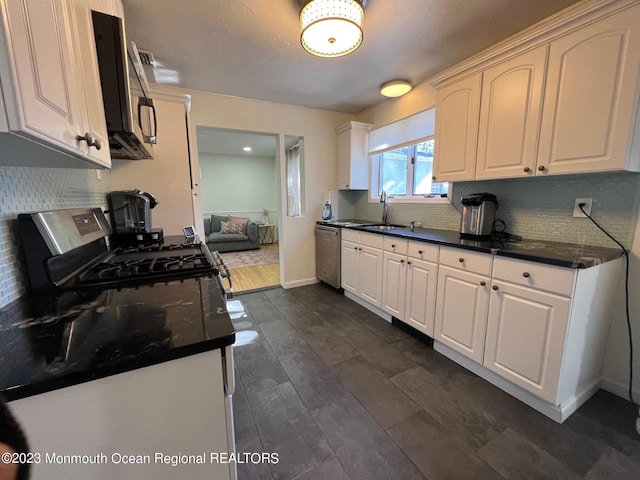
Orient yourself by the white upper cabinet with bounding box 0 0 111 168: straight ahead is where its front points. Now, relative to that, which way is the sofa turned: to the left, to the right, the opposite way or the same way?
to the right

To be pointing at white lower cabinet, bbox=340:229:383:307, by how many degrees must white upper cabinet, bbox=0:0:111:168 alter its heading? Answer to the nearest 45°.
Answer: approximately 45° to its left

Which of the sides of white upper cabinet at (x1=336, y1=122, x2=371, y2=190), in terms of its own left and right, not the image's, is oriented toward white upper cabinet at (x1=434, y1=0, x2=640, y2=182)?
left

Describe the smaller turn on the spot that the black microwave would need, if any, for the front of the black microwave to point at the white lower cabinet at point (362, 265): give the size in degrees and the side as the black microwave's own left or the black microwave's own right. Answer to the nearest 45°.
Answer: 0° — it already faces it

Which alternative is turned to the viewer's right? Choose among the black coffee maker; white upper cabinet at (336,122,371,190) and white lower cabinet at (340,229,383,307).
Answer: the black coffee maker

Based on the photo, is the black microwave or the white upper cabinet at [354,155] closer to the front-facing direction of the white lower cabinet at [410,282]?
the black microwave

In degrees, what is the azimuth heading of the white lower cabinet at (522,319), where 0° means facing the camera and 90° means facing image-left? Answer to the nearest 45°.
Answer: approximately 45°

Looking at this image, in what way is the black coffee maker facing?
to the viewer's right
